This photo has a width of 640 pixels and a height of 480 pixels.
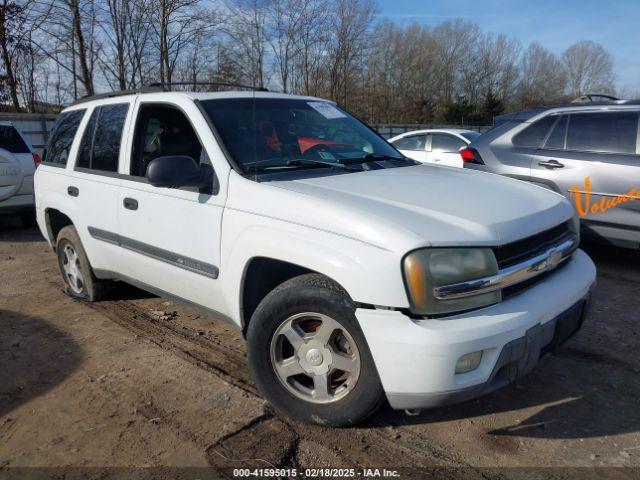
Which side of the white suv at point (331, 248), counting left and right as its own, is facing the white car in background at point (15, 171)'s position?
back

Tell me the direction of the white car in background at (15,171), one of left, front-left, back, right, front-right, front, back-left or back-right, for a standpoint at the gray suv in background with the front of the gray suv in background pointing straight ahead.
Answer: back

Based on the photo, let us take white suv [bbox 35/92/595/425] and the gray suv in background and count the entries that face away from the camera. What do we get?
0

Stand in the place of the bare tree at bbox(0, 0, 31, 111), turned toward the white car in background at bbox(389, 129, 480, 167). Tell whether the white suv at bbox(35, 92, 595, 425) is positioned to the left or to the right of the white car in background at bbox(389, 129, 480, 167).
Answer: right

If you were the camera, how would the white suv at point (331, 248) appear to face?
facing the viewer and to the right of the viewer

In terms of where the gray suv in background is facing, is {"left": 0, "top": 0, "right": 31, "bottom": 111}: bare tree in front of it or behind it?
behind

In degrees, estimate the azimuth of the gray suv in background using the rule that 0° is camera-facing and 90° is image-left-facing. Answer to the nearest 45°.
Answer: approximately 270°

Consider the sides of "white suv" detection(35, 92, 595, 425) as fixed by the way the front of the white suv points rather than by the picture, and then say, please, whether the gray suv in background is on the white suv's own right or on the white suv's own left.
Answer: on the white suv's own left

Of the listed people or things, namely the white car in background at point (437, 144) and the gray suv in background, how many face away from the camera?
0
